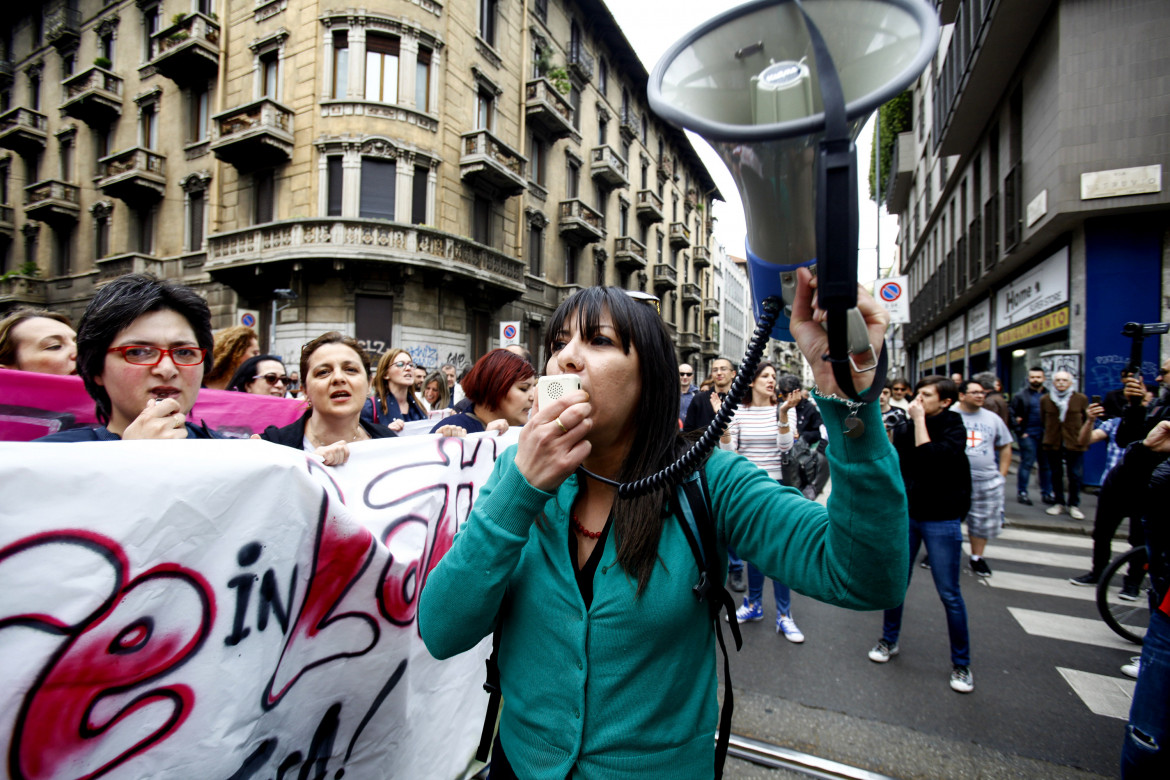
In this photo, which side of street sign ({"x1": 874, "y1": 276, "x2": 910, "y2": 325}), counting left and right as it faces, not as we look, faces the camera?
front

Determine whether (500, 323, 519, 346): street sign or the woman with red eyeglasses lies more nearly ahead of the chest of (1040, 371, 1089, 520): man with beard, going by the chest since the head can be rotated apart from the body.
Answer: the woman with red eyeglasses

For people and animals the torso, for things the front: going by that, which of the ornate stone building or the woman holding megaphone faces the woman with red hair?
the ornate stone building

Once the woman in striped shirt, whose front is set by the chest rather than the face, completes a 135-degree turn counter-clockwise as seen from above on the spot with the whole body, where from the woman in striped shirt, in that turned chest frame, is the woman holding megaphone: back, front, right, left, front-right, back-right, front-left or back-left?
back-right

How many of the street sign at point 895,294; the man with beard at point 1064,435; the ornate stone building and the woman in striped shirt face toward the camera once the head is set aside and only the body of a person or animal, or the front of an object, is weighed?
4

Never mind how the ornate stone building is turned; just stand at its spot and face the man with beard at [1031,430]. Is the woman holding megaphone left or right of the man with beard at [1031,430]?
right

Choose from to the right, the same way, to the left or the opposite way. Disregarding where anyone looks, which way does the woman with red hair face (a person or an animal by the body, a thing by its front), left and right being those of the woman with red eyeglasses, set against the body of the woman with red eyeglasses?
the same way

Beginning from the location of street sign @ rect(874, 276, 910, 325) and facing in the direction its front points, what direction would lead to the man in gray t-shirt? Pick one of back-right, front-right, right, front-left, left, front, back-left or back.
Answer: front

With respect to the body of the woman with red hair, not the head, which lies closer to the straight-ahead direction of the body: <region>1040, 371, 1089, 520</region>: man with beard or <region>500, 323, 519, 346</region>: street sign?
the man with beard

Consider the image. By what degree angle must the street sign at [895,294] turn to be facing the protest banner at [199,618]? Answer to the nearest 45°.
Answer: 0° — it already faces it

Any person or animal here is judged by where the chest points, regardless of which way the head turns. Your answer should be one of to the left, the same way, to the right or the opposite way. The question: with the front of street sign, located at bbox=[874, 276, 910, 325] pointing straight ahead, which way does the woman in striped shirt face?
the same way

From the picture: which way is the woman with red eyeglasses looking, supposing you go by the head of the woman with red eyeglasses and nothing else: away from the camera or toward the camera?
toward the camera

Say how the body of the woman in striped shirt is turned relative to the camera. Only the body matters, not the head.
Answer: toward the camera

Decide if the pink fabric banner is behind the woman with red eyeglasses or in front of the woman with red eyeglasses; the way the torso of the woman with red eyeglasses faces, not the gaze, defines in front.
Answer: behind

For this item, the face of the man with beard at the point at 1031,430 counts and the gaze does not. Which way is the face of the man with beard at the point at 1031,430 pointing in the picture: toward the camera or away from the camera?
toward the camera

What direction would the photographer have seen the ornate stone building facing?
facing the viewer
